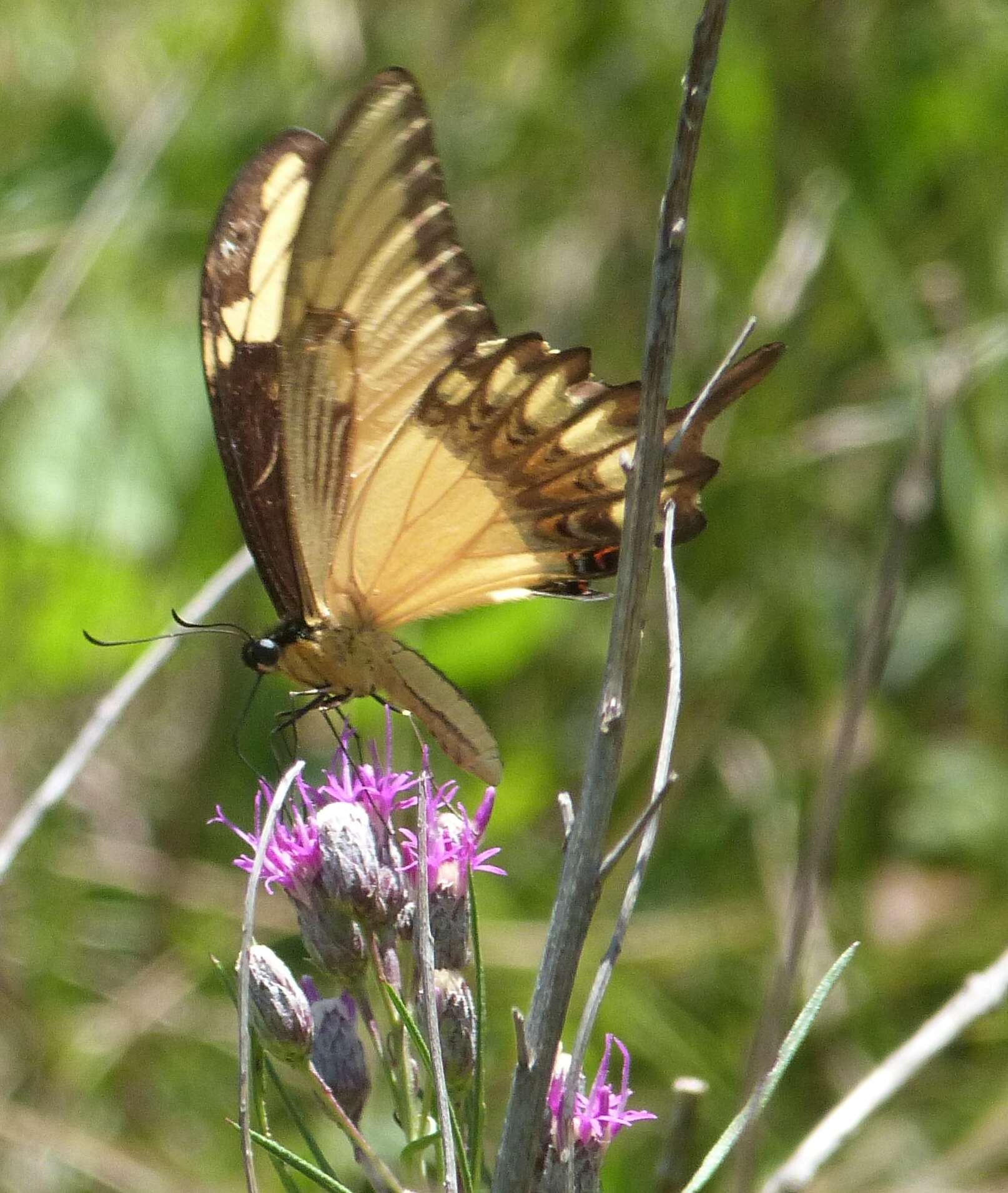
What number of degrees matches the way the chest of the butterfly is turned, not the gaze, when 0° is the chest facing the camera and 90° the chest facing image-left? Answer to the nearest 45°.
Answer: approximately 90°
